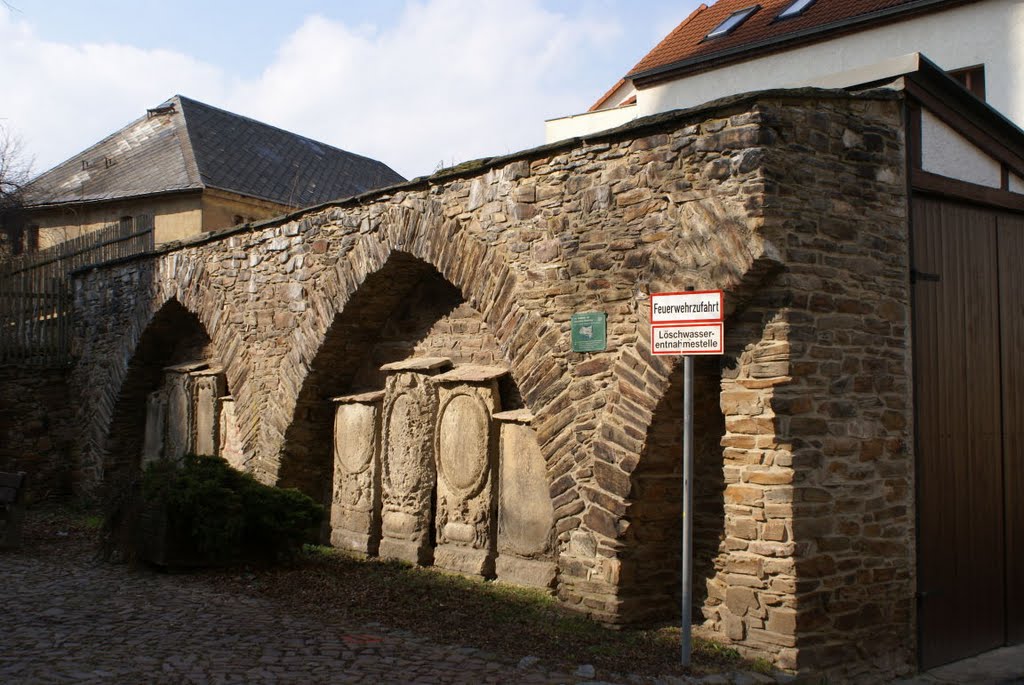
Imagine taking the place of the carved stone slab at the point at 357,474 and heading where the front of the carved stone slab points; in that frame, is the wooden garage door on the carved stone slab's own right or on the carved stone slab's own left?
on the carved stone slab's own left

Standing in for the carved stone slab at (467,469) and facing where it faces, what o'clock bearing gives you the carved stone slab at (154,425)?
the carved stone slab at (154,425) is roughly at 3 o'clock from the carved stone slab at (467,469).

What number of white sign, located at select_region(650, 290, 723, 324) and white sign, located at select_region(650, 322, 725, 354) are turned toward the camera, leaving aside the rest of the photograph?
2

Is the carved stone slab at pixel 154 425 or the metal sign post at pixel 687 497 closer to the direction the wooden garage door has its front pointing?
the metal sign post

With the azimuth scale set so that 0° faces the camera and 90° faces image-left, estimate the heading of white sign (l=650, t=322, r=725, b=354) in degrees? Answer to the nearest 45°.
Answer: approximately 0°

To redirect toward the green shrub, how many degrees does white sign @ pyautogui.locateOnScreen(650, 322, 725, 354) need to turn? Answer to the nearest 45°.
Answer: approximately 135° to its right

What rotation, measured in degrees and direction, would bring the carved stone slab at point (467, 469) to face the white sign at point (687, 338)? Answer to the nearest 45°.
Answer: approximately 90° to its left

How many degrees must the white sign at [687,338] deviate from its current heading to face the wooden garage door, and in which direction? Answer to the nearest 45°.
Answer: approximately 135° to its left

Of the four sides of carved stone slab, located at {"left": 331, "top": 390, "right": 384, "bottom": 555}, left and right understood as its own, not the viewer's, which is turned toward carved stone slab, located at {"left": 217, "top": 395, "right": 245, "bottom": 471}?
right

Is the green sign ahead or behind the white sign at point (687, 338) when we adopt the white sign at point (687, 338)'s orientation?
behind
